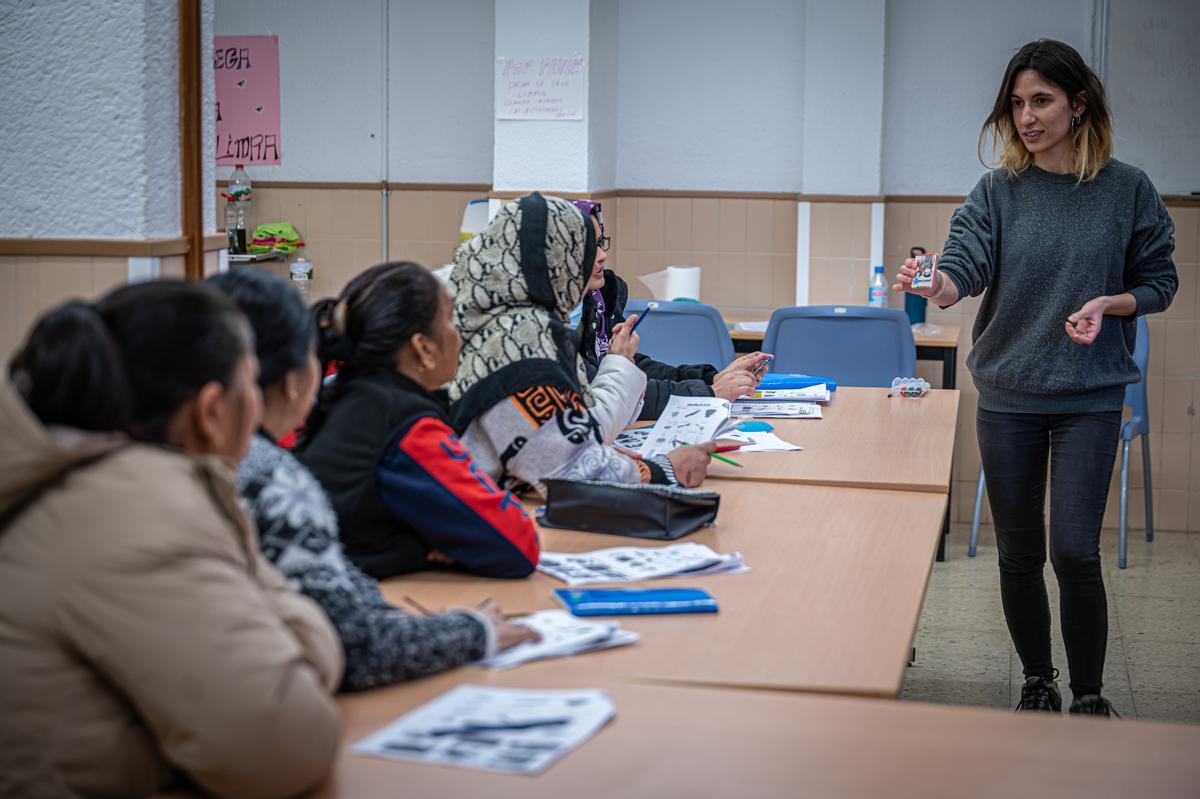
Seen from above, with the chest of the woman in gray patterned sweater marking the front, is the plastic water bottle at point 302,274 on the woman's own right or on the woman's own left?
on the woman's own left

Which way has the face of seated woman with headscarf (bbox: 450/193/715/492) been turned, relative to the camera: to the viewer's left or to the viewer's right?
to the viewer's right

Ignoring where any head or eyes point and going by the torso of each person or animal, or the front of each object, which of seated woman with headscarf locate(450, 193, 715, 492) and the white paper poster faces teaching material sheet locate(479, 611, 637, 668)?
the white paper poster

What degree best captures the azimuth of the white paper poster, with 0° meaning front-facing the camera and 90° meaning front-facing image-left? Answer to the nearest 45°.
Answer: approximately 0°

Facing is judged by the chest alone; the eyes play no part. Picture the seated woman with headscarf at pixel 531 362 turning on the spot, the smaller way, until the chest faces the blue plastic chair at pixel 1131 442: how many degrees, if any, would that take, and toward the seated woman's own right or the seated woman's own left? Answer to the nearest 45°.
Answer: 0° — they already face it

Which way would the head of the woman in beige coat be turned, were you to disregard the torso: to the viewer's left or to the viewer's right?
to the viewer's right

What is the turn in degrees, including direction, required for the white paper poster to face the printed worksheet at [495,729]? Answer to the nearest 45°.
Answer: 0° — it already faces it

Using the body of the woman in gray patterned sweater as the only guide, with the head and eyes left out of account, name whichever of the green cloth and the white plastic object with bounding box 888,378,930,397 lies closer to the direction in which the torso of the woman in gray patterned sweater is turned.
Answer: the white plastic object

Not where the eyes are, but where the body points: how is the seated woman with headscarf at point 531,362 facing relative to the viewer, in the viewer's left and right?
facing away from the viewer and to the right of the viewer
